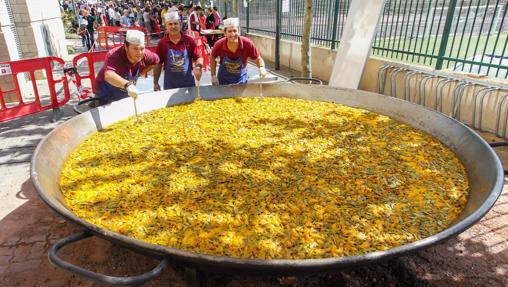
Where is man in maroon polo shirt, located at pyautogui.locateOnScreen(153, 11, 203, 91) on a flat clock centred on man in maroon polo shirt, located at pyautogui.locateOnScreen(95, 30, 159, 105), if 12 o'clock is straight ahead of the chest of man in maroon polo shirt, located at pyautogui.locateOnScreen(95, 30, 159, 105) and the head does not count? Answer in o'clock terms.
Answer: man in maroon polo shirt, located at pyautogui.locateOnScreen(153, 11, 203, 91) is roughly at 9 o'clock from man in maroon polo shirt, located at pyautogui.locateOnScreen(95, 30, 159, 105).

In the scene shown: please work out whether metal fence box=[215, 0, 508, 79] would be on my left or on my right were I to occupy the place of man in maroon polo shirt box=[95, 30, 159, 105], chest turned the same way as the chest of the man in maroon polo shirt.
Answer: on my left

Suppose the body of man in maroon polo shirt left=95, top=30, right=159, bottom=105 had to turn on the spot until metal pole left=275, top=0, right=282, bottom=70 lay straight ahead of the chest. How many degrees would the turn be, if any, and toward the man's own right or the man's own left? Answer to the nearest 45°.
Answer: approximately 90° to the man's own left

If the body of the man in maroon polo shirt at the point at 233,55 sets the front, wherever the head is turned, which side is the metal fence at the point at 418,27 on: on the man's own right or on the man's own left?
on the man's own left

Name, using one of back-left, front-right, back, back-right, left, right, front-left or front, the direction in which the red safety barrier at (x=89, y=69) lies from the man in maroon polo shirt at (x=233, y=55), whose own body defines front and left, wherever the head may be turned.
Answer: back-right

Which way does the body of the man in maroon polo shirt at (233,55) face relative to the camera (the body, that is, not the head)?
toward the camera

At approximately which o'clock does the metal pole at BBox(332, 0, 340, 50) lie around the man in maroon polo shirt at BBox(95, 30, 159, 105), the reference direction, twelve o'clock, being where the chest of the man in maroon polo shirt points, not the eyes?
The metal pole is roughly at 9 o'clock from the man in maroon polo shirt.

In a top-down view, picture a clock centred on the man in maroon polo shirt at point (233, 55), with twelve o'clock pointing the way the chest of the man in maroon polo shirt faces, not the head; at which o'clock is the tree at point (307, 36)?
The tree is roughly at 7 o'clock from the man in maroon polo shirt.

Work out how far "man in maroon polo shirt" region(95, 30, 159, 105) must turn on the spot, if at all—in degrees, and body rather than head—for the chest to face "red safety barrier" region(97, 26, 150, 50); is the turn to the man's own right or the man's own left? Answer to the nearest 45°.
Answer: approximately 135° to the man's own left

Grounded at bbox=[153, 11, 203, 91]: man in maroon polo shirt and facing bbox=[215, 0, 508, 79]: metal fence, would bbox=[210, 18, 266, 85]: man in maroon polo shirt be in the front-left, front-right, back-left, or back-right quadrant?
front-right

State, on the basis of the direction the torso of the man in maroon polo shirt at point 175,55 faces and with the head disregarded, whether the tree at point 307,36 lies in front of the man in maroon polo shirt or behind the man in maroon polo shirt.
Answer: behind

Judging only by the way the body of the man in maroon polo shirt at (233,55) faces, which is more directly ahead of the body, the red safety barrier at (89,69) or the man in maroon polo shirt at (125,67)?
the man in maroon polo shirt

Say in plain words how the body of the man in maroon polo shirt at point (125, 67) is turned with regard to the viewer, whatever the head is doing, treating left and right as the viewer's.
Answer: facing the viewer and to the right of the viewer
